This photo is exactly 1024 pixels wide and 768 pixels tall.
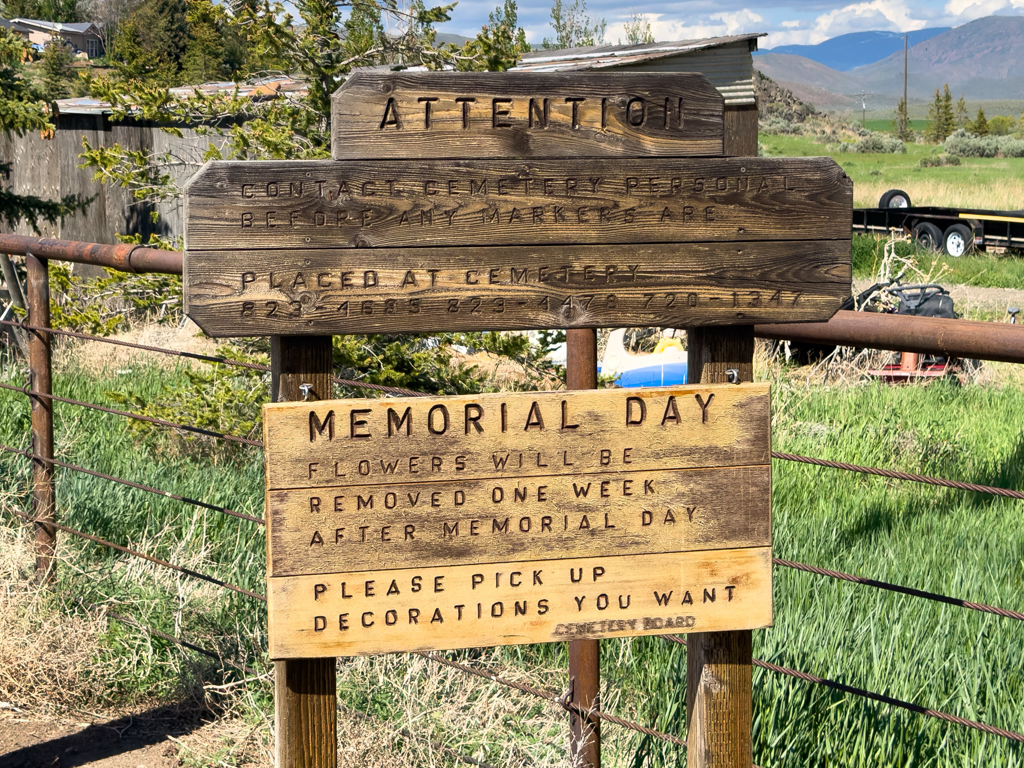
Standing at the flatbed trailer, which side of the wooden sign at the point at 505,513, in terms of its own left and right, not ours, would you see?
back

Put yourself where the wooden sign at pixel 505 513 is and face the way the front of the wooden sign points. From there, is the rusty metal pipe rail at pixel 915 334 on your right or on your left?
on your left

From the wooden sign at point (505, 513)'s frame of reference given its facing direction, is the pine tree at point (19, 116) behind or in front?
behind

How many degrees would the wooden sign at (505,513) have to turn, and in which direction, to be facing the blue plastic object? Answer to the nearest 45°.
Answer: approximately 180°

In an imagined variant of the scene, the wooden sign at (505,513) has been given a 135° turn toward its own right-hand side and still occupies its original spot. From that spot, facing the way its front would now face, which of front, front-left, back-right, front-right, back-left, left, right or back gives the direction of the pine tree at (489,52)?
front-right

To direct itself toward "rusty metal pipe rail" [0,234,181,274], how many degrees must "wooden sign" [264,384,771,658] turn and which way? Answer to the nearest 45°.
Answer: approximately 135° to its right

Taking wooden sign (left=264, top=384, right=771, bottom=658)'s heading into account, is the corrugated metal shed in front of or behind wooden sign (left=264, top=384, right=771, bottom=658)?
behind

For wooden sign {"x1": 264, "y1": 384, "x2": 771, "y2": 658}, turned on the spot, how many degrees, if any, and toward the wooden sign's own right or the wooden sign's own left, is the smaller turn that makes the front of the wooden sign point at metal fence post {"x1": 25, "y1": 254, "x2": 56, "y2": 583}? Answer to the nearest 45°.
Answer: approximately 135° to the wooden sign's own right

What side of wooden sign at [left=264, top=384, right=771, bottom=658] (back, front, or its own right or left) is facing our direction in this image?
front

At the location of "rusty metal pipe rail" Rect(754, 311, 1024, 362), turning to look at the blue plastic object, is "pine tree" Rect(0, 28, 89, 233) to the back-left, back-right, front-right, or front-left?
front-left
